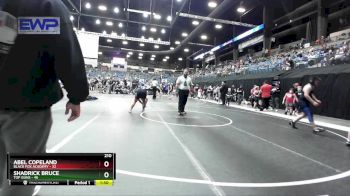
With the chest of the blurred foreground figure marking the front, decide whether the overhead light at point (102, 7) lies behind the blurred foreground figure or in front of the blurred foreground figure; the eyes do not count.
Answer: in front

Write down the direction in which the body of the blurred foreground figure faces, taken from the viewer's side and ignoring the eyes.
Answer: away from the camera

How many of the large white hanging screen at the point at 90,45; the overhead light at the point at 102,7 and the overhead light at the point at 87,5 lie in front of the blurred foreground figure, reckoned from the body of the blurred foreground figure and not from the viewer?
3

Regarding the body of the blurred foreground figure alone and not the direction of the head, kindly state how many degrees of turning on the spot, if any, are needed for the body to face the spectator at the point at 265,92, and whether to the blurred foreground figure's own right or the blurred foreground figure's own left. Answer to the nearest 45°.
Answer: approximately 45° to the blurred foreground figure's own right

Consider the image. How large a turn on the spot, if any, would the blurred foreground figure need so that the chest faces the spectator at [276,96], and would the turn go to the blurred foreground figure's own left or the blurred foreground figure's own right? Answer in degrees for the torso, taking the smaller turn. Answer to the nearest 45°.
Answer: approximately 45° to the blurred foreground figure's own right

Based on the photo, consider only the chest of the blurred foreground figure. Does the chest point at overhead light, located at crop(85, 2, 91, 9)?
yes

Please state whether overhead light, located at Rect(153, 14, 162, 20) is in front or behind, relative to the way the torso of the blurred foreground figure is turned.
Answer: in front

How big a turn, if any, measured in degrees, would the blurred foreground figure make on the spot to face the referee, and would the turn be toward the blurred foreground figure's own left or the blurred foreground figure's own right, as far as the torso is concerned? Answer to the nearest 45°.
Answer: approximately 45° to the blurred foreground figure's own right

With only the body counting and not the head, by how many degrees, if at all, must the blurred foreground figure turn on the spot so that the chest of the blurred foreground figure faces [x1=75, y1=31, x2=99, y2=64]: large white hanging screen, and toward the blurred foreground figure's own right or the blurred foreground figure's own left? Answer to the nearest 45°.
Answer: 0° — they already face it
